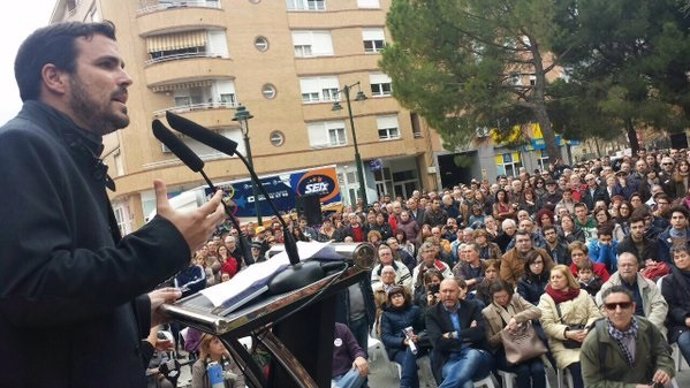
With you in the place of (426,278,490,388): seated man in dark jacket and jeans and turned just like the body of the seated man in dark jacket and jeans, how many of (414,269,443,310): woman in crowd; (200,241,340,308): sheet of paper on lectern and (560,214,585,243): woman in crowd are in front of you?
1

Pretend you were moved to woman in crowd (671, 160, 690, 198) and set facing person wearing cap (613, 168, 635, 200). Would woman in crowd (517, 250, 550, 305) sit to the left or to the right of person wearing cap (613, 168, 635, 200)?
left

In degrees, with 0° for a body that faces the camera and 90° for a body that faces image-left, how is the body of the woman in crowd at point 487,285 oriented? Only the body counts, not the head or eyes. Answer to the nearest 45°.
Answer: approximately 45°

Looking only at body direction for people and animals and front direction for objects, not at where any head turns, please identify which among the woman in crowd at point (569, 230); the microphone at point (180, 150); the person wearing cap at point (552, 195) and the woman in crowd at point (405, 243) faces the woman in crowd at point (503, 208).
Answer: the person wearing cap

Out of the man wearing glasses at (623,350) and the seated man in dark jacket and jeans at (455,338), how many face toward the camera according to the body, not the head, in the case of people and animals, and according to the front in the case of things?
2

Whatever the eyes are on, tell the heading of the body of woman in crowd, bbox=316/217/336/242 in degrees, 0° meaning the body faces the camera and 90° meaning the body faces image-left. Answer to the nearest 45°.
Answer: approximately 0°

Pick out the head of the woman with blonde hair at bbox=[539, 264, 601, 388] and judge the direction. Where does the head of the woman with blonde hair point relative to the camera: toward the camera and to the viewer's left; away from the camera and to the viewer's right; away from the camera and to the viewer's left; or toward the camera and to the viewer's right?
toward the camera and to the viewer's left

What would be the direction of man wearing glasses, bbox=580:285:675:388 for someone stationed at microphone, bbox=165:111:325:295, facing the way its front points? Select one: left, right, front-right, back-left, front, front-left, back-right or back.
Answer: back-right

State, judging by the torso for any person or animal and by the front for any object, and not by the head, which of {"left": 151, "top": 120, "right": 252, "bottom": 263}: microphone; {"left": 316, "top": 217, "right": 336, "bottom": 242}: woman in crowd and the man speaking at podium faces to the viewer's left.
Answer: the microphone

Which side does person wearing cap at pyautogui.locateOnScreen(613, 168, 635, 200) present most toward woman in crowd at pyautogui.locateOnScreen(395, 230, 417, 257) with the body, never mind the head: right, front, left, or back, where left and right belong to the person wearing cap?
front

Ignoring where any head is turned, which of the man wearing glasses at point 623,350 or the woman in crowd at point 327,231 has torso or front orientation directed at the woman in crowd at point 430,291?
the woman in crowd at point 327,231

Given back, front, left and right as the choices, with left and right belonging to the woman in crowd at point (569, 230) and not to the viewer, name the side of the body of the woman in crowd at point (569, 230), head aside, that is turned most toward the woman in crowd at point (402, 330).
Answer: front

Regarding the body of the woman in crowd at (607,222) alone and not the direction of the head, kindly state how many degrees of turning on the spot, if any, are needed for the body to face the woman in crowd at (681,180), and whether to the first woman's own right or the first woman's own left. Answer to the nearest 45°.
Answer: approximately 135° to the first woman's own right

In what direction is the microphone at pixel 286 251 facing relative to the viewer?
to the viewer's left

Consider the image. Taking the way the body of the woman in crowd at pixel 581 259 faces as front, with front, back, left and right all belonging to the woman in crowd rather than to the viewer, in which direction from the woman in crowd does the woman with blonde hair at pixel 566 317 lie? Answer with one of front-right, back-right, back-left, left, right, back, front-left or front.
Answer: front-left

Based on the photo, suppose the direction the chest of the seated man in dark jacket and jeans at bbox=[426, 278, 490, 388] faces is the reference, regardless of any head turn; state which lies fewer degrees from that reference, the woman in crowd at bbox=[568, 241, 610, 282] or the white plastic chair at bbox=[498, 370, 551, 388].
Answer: the white plastic chair

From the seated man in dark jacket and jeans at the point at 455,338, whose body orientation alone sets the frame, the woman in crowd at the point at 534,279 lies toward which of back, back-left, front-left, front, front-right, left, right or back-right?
back-left
